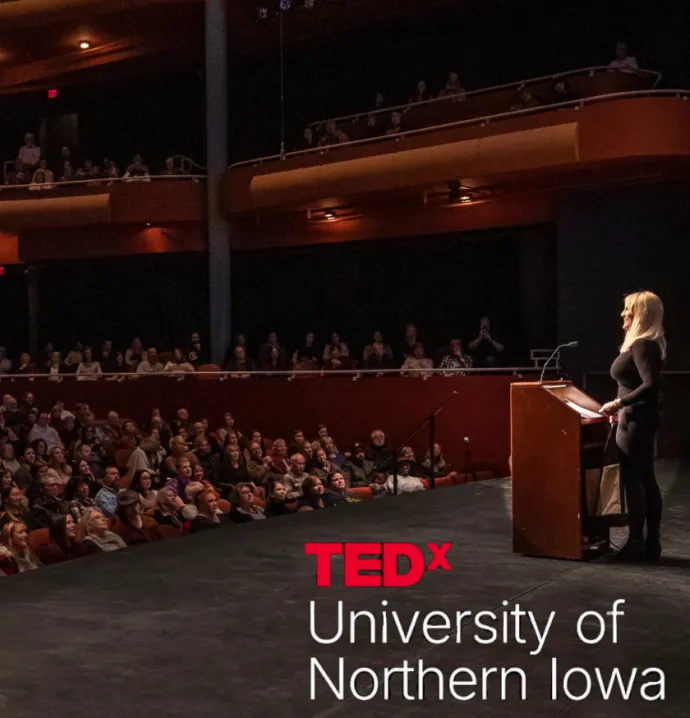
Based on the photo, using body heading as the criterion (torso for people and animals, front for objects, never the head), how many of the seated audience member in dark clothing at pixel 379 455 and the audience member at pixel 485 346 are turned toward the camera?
2

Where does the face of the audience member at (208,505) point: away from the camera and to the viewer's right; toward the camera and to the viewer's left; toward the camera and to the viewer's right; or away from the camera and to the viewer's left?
toward the camera and to the viewer's right

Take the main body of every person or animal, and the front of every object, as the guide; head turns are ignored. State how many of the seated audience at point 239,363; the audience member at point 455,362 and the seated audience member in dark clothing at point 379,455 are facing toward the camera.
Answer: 3

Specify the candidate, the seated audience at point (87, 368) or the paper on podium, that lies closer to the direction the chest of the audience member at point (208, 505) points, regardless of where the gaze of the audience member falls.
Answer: the paper on podium

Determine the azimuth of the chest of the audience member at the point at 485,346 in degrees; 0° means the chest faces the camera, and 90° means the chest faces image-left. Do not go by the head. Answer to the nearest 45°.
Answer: approximately 0°

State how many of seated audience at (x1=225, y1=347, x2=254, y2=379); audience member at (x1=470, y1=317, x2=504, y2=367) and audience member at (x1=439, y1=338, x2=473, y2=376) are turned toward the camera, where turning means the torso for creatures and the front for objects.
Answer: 3

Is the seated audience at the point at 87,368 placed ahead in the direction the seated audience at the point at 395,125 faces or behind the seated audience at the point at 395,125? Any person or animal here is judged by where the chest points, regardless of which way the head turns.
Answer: ahead

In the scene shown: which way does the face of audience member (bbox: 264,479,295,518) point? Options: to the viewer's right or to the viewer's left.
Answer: to the viewer's right
